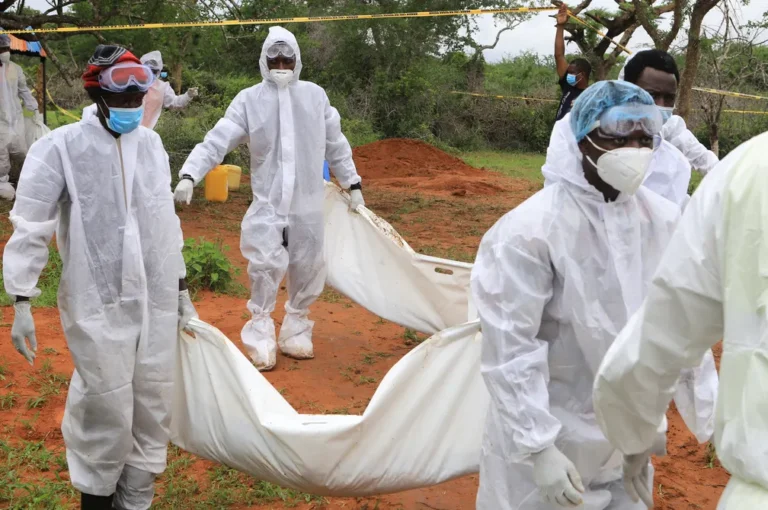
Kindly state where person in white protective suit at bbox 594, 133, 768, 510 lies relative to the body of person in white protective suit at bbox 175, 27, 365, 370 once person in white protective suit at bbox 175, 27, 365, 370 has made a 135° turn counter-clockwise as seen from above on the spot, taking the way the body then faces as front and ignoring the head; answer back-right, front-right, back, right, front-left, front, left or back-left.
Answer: back-right

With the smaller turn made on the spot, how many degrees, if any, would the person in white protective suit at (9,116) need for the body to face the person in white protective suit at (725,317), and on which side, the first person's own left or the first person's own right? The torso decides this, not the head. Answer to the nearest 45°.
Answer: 0° — they already face them

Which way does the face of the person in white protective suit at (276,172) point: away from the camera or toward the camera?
toward the camera

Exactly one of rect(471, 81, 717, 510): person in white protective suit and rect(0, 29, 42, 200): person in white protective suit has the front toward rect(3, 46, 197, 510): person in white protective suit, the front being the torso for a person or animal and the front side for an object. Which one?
rect(0, 29, 42, 200): person in white protective suit

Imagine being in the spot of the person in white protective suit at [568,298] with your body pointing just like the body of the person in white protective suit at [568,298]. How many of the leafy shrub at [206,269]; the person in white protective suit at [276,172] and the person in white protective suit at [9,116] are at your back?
3

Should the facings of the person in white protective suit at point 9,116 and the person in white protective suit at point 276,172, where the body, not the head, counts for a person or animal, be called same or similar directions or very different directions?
same or similar directions

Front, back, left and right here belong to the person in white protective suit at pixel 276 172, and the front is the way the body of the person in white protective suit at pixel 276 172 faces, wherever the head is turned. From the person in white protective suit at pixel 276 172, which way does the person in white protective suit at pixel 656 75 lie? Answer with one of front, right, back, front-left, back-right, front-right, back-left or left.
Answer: front-left

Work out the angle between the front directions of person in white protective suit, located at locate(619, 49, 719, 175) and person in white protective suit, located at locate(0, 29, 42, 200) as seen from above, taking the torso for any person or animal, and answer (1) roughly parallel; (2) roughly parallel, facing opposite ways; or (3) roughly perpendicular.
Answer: roughly parallel

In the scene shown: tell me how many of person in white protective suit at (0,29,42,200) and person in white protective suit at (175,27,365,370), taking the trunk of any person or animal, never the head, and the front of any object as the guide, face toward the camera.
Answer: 2

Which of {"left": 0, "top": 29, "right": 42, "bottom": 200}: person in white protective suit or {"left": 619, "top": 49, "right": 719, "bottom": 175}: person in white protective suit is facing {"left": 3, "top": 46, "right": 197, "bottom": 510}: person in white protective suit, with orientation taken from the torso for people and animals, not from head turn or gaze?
{"left": 0, "top": 29, "right": 42, "bottom": 200}: person in white protective suit

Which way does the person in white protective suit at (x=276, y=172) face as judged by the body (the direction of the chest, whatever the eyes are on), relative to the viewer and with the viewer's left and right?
facing the viewer

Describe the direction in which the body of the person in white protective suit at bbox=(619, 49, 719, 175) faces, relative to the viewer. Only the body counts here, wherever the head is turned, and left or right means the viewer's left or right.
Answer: facing the viewer and to the right of the viewer
